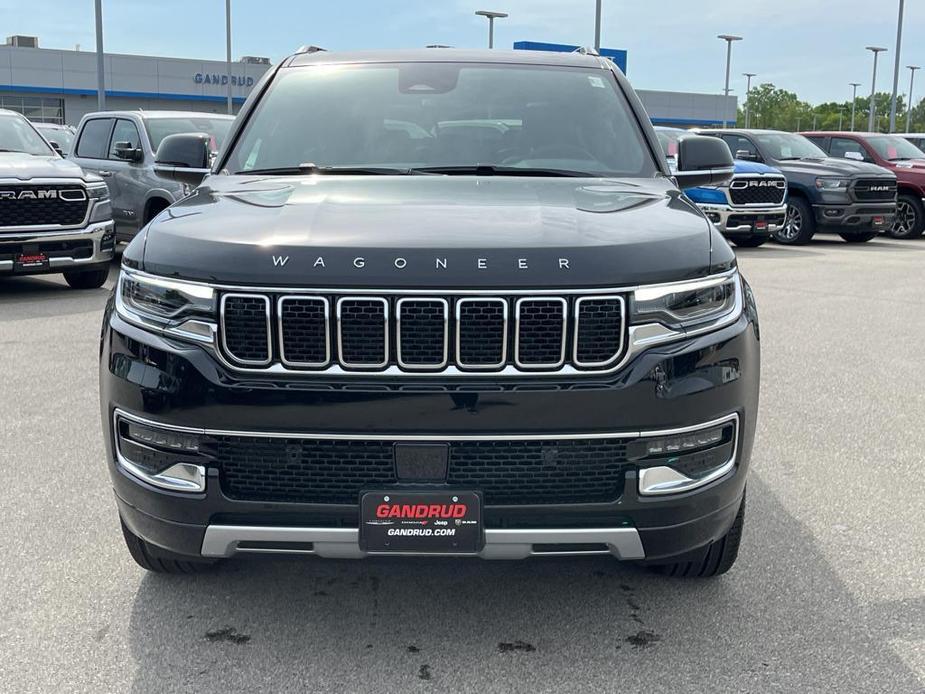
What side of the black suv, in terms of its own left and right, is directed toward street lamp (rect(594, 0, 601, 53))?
back

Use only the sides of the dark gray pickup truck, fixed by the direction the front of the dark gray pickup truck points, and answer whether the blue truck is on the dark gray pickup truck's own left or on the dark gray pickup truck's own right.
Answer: on the dark gray pickup truck's own right

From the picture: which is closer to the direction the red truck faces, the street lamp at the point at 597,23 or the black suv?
the black suv

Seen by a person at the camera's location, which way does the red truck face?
facing the viewer and to the right of the viewer

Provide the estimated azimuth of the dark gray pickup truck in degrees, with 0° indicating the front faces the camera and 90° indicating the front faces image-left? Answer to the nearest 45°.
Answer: approximately 315°

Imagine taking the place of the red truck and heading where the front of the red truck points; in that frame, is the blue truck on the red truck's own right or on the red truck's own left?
on the red truck's own right

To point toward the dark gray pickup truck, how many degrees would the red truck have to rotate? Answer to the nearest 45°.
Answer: approximately 90° to its right
